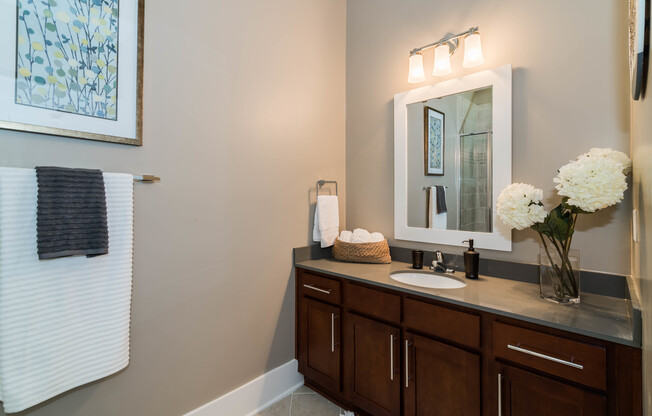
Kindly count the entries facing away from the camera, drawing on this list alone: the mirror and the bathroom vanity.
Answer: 0

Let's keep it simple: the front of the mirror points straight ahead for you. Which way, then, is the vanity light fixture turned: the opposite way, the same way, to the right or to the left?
the same way

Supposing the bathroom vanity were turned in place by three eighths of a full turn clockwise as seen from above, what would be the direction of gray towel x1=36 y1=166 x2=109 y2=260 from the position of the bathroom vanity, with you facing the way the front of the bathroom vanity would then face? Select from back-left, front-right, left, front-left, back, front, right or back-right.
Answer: back-left

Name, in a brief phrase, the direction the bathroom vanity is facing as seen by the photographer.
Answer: facing the viewer and to the left of the viewer

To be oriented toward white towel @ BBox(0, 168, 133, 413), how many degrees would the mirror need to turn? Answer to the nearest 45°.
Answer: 0° — it already faces it

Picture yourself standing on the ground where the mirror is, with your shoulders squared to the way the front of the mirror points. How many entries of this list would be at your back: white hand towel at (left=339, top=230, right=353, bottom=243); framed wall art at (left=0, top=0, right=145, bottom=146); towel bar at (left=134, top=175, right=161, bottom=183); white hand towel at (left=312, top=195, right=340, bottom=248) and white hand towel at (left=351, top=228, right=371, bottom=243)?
0

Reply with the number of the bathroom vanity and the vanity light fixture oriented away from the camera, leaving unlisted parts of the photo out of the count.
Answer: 0

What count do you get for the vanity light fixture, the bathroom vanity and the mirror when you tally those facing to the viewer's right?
0

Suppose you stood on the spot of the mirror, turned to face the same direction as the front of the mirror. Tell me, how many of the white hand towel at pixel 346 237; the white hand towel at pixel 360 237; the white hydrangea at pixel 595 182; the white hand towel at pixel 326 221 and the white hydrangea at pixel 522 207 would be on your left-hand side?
2

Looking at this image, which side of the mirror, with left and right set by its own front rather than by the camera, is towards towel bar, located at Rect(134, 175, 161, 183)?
front

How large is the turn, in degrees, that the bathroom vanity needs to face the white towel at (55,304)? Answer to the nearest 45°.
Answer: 0° — it already faces it

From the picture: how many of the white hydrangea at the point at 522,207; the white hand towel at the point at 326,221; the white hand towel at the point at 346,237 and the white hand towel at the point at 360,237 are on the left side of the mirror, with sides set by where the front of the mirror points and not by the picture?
1
